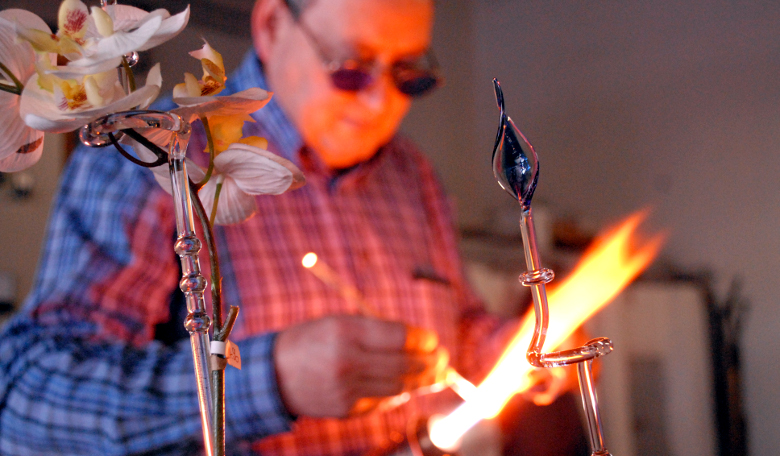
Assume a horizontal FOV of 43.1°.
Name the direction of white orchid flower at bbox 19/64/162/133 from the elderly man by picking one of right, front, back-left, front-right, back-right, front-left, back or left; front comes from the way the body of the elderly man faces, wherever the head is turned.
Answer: front-right

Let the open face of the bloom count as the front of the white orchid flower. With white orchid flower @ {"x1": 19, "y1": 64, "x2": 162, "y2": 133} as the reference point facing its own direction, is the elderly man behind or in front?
behind

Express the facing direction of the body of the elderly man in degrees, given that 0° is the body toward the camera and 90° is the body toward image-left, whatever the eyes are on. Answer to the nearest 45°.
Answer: approximately 315°

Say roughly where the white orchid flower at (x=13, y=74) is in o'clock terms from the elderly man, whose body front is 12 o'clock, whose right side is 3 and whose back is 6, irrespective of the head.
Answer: The white orchid flower is roughly at 2 o'clock from the elderly man.
